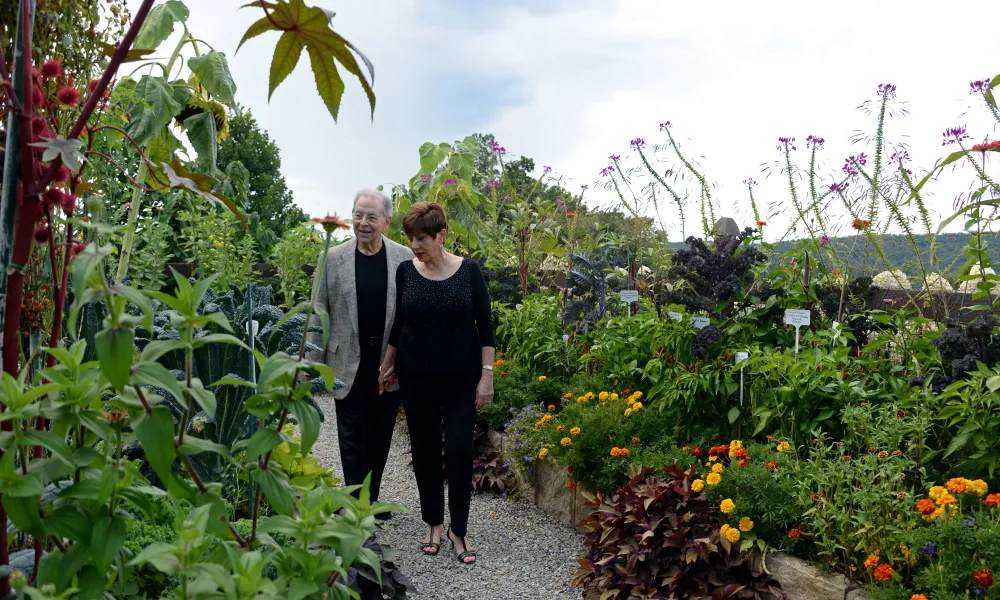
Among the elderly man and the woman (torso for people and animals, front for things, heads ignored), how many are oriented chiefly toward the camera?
2

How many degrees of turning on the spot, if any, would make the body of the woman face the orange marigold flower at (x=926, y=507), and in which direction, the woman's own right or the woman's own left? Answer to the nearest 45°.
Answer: approximately 45° to the woman's own left

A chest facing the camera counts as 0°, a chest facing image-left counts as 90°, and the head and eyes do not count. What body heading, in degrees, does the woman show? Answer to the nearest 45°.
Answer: approximately 0°

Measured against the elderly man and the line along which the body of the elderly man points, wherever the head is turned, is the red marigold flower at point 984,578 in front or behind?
in front

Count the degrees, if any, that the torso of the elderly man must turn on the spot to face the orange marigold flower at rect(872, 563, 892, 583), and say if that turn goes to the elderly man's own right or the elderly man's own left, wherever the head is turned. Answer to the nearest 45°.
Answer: approximately 45° to the elderly man's own left

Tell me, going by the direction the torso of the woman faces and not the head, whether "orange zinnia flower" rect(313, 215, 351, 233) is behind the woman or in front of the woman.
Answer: in front

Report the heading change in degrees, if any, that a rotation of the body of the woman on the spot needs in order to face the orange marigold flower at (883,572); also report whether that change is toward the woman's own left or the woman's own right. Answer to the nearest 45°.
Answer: approximately 45° to the woman's own left
